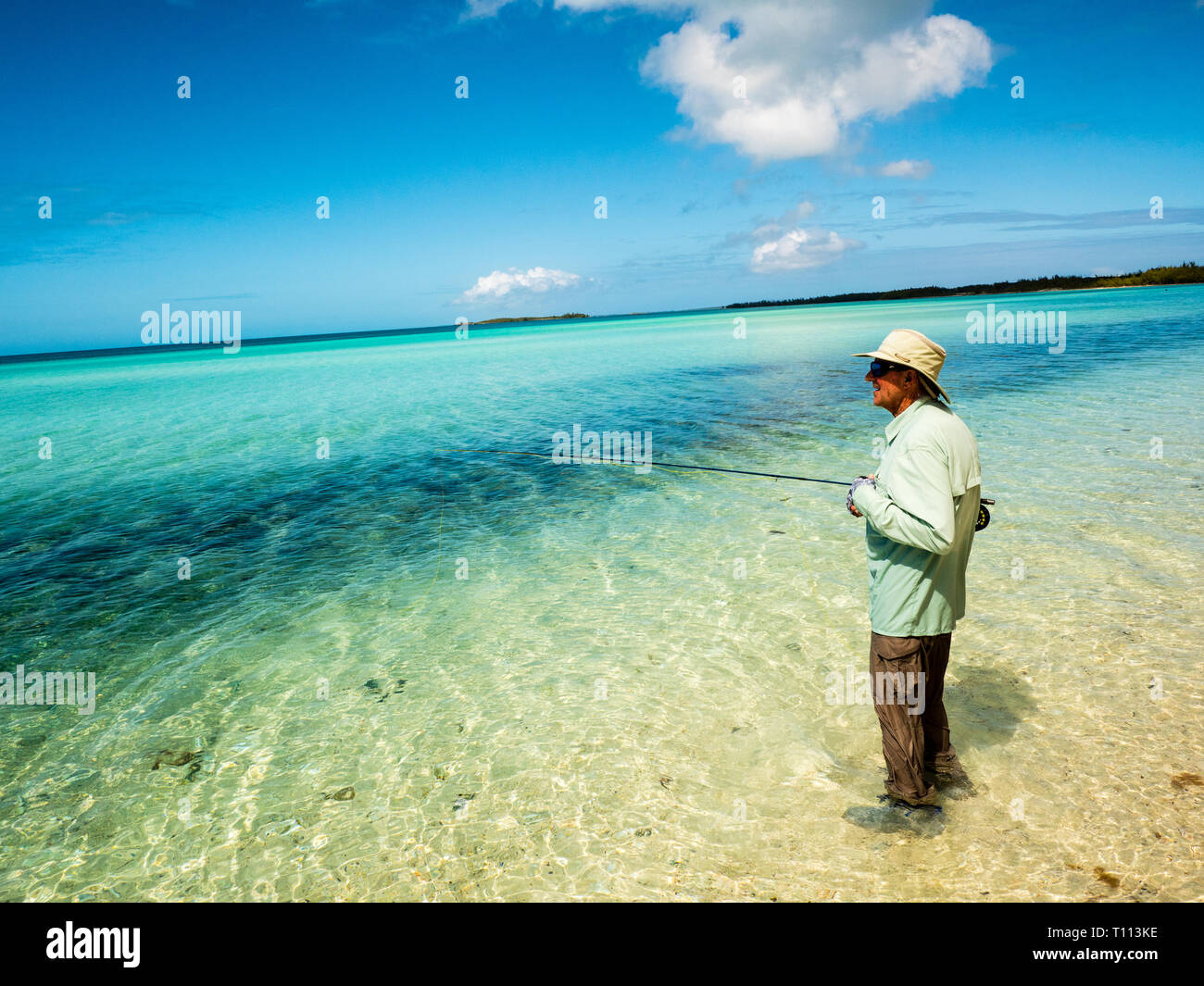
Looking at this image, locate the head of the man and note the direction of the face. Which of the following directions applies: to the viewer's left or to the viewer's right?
to the viewer's left

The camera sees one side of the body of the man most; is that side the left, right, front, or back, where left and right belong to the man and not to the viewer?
left
